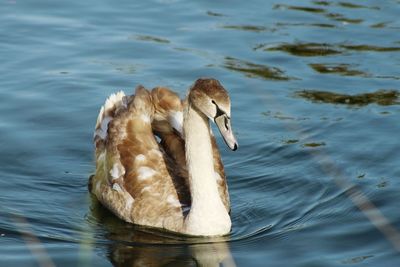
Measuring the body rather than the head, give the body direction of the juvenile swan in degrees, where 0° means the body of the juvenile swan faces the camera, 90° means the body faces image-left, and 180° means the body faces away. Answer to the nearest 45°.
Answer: approximately 315°
